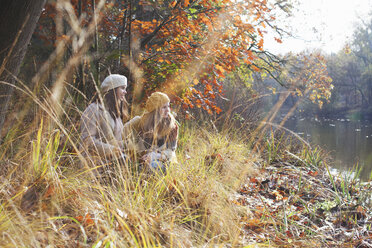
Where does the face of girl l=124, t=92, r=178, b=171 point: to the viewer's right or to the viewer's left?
to the viewer's right

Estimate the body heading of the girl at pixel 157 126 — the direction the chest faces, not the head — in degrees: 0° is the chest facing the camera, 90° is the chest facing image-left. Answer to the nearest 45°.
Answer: approximately 315°
